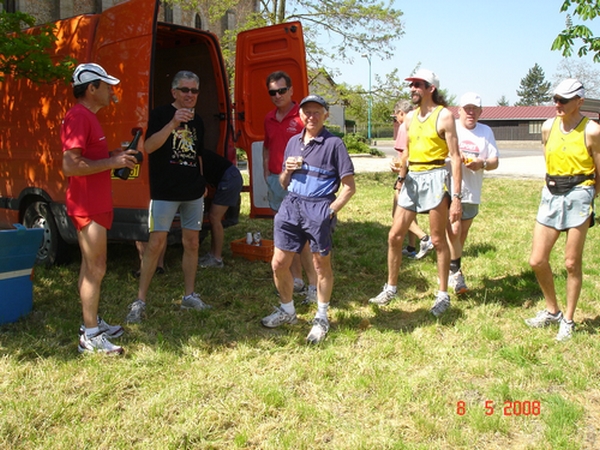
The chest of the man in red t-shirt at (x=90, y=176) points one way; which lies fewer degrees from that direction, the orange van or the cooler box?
the orange van

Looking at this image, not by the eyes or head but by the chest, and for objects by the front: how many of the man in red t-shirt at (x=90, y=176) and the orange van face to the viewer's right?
1

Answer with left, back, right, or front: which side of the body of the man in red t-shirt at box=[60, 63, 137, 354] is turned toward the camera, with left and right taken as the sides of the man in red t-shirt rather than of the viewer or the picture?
right

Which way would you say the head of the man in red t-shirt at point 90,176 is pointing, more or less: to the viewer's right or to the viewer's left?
to the viewer's right

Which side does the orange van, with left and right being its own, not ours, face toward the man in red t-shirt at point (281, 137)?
back

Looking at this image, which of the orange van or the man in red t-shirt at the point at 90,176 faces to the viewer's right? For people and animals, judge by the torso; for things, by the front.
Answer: the man in red t-shirt

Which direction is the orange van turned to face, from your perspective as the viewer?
facing away from the viewer and to the left of the viewer

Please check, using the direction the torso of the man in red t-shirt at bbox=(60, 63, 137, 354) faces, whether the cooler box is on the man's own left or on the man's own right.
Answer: on the man's own left
